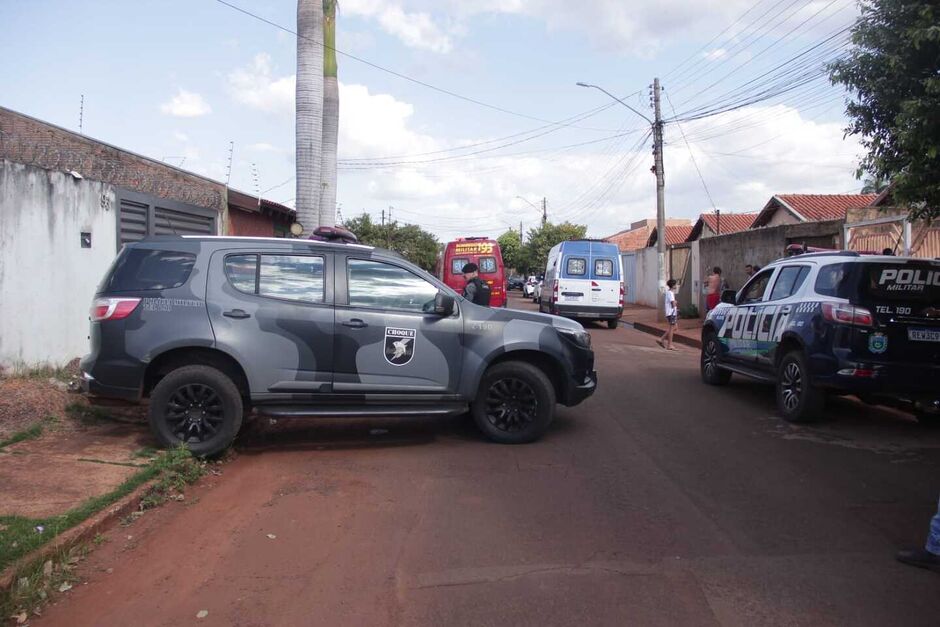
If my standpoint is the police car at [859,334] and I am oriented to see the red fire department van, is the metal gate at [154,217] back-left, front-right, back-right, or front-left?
front-left

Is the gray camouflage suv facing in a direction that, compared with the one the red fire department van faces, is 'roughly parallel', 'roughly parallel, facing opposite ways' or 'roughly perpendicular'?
roughly perpendicular

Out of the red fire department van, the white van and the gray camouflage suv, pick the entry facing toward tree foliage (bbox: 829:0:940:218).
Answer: the gray camouflage suv

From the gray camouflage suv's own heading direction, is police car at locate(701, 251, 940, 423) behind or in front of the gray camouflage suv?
in front

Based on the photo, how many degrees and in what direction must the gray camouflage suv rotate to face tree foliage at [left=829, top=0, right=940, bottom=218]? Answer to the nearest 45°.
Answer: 0° — it already faces it

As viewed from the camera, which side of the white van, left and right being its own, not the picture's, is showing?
back

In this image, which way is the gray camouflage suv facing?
to the viewer's right

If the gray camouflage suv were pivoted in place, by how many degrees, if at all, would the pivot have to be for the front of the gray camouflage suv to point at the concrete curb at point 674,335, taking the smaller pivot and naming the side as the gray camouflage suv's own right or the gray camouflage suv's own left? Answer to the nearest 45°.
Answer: approximately 45° to the gray camouflage suv's own left
